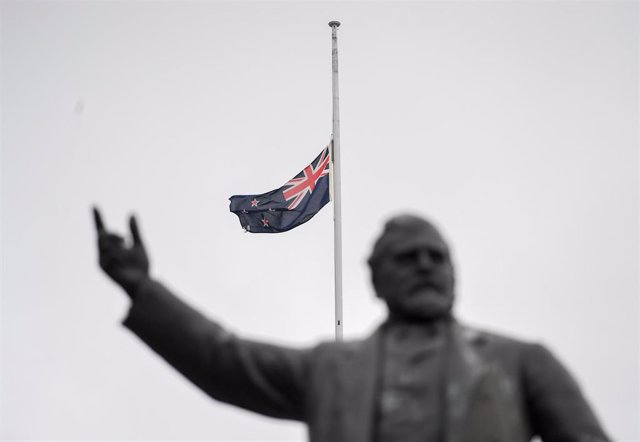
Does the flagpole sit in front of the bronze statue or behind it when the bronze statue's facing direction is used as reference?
behind

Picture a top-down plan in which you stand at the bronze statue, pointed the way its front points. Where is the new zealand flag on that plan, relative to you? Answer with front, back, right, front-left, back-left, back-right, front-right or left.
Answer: back

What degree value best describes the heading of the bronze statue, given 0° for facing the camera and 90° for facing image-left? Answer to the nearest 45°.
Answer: approximately 0°
